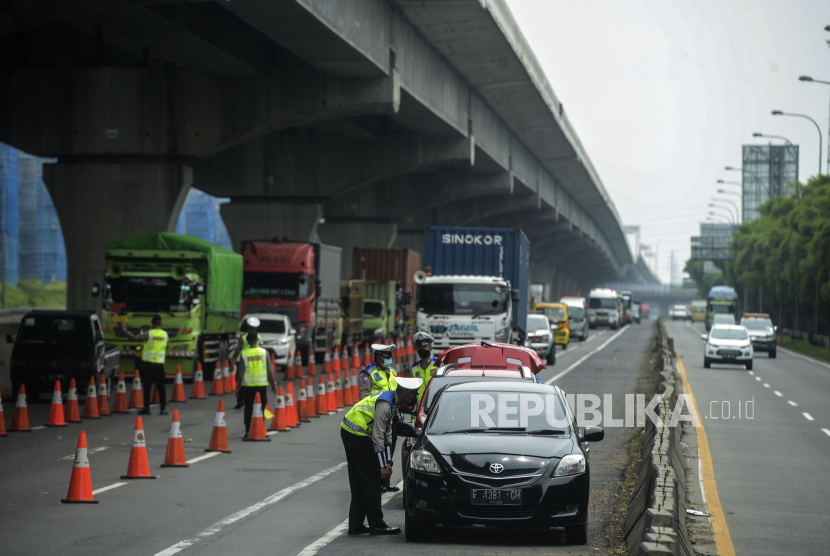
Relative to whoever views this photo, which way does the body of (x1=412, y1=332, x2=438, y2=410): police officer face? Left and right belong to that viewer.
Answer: facing the viewer

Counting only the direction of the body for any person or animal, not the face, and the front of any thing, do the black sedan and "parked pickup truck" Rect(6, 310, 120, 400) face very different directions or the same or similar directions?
same or similar directions

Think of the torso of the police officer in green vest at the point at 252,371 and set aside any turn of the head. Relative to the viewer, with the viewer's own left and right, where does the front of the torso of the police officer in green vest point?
facing away from the viewer

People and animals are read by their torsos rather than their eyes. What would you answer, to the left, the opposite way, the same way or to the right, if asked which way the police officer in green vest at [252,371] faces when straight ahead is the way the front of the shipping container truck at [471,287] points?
the opposite way

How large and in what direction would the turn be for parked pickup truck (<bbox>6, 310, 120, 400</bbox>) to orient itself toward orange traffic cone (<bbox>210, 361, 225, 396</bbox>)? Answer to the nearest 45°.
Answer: approximately 135° to its left

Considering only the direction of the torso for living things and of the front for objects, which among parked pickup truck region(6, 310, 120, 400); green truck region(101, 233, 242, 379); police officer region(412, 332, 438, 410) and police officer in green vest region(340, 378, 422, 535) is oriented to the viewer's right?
the police officer in green vest

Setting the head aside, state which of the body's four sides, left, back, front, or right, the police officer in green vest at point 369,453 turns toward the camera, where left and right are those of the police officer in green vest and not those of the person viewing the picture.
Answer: right

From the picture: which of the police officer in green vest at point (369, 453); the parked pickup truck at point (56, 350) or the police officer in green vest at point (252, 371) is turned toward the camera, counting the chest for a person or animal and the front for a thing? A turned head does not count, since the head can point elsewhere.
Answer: the parked pickup truck

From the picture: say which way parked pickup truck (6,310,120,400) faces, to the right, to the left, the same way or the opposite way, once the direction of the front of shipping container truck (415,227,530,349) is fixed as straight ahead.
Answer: the same way

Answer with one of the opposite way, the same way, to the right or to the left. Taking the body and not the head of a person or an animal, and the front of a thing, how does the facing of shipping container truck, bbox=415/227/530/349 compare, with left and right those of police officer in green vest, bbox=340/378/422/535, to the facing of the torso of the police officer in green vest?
to the right

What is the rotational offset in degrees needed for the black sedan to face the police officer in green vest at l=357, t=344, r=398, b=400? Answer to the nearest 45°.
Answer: approximately 135° to its right

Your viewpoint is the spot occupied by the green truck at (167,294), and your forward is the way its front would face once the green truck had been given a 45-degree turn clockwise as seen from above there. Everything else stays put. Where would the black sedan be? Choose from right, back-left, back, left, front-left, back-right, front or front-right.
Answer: left

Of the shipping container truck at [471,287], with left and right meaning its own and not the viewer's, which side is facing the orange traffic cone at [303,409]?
front

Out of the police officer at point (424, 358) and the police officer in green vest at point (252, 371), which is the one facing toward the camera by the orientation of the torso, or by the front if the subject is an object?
the police officer

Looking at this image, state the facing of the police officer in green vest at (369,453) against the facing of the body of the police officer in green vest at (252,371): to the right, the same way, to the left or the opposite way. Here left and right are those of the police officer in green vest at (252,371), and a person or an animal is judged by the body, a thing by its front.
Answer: to the right

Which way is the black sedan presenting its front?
toward the camera

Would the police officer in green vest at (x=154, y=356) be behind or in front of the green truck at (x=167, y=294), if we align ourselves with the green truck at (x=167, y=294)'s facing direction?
in front
